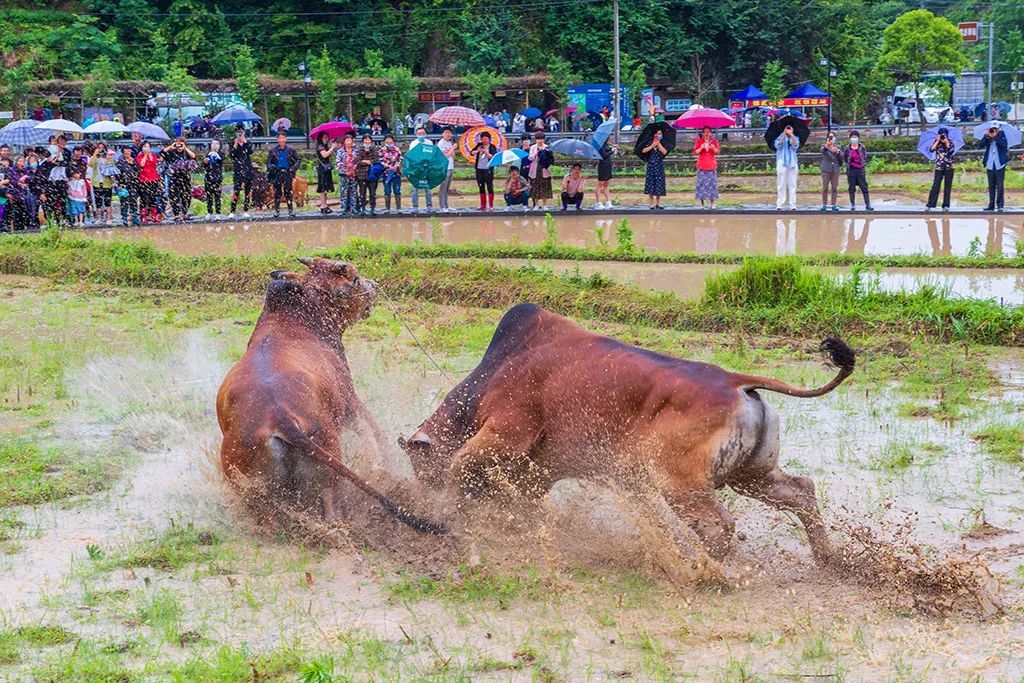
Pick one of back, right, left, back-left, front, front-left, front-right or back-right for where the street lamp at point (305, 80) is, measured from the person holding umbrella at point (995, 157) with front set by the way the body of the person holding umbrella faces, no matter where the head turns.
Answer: back-right

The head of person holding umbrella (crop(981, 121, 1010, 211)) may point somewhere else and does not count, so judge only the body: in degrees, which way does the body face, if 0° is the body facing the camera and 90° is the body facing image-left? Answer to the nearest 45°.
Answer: approximately 0°

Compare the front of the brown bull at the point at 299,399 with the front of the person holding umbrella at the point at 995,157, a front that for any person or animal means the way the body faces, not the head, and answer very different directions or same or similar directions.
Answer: very different directions

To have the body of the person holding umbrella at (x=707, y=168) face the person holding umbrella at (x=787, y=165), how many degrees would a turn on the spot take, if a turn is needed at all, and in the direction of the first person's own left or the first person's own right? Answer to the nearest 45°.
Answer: approximately 90° to the first person's own left

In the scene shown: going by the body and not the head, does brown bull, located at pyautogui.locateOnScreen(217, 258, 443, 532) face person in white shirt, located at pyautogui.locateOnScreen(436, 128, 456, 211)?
yes

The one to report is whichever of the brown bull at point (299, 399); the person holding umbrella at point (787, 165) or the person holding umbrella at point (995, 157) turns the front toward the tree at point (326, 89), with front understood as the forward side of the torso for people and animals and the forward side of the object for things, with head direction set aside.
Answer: the brown bull

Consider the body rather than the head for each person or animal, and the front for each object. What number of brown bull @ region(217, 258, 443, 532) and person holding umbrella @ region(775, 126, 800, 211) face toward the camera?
1

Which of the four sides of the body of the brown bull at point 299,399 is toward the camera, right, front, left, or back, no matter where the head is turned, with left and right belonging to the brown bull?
back
